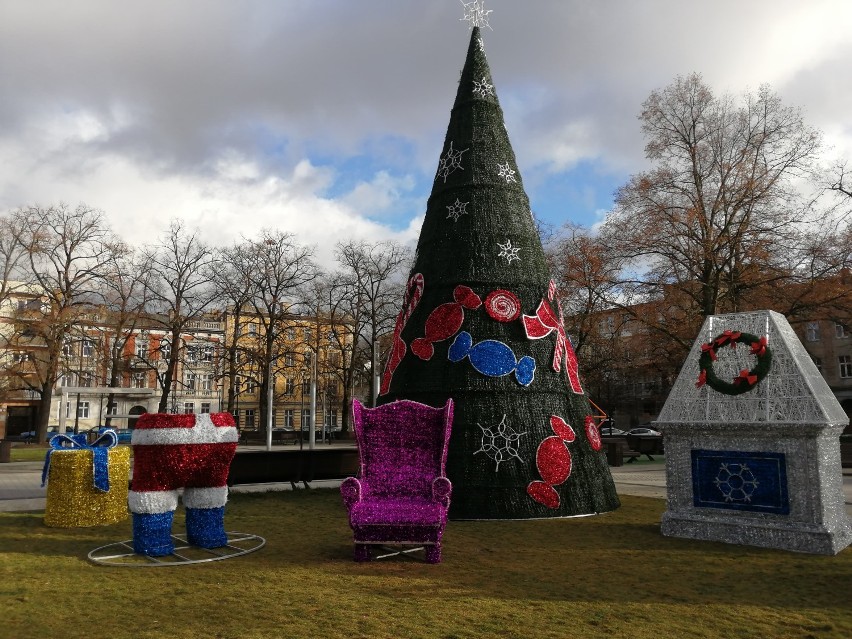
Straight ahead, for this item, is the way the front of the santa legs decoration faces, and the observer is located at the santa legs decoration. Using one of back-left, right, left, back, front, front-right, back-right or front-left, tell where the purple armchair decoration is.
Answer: front-left

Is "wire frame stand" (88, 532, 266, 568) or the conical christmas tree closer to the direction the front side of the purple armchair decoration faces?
the wire frame stand

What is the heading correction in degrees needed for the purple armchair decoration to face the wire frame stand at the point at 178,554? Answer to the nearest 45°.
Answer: approximately 90° to its right

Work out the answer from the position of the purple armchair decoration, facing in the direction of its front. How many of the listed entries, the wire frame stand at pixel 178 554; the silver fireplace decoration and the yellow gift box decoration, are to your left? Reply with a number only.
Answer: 1

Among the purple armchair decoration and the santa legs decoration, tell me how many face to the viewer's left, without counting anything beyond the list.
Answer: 0

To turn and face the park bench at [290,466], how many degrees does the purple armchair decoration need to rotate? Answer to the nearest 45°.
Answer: approximately 180°

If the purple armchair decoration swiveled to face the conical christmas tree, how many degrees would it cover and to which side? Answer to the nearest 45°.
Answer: approximately 135° to its left

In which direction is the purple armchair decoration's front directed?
toward the camera

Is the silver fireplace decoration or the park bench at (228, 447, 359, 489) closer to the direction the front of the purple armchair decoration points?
the silver fireplace decoration

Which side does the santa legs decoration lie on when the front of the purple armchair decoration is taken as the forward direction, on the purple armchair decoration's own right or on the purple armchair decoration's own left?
on the purple armchair decoration's own right

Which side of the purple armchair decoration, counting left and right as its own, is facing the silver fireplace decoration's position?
left
